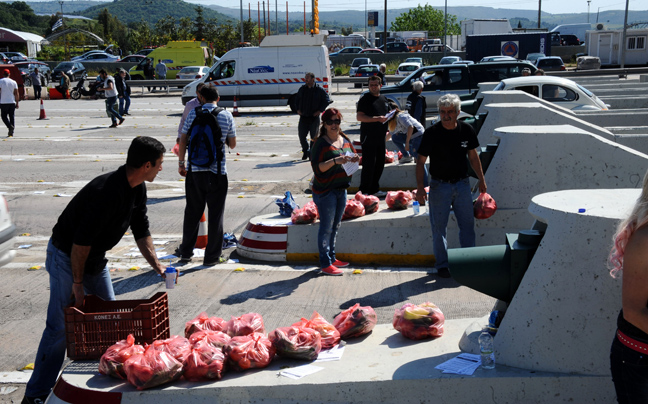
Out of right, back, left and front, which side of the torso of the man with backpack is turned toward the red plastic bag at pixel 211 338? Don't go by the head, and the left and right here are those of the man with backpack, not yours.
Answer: back

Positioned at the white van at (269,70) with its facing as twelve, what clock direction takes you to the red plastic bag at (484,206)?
The red plastic bag is roughly at 9 o'clock from the white van.

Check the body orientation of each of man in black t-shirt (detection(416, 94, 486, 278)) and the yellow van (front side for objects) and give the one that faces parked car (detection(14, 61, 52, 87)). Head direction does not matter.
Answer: the yellow van

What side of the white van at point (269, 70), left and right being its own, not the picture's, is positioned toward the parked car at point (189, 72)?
right

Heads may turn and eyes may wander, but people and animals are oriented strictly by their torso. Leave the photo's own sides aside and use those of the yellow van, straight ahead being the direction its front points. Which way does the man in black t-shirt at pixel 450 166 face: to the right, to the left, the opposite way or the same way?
to the left

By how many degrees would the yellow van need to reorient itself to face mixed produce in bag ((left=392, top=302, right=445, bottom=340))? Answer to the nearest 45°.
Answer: approximately 90° to its left

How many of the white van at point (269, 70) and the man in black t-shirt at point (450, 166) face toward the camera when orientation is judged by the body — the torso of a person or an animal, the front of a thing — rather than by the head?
1

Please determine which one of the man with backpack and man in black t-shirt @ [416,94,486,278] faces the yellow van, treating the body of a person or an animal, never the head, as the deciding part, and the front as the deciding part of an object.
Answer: the man with backpack

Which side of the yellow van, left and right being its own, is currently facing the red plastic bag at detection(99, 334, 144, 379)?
left

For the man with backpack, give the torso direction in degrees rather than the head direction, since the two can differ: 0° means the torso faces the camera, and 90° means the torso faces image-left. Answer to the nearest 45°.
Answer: approximately 180°

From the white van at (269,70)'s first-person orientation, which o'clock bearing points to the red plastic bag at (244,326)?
The red plastic bag is roughly at 9 o'clock from the white van.

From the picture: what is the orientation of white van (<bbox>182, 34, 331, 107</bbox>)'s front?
to the viewer's left
